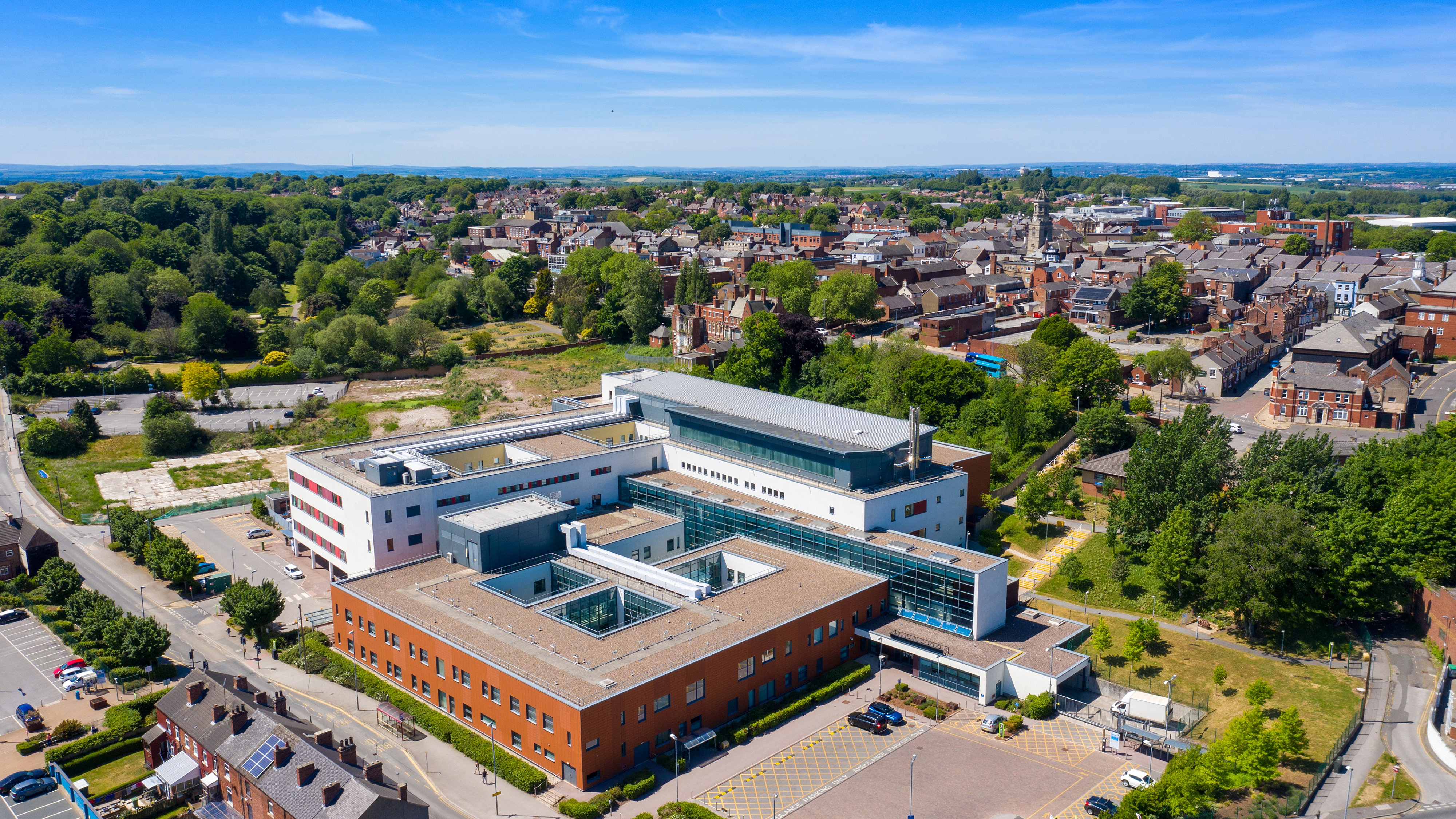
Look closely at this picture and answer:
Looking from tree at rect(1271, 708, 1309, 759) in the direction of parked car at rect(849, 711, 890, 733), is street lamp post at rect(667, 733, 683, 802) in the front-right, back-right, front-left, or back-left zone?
front-left

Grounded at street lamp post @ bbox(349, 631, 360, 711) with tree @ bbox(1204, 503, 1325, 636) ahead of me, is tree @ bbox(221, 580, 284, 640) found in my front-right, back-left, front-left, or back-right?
back-left
